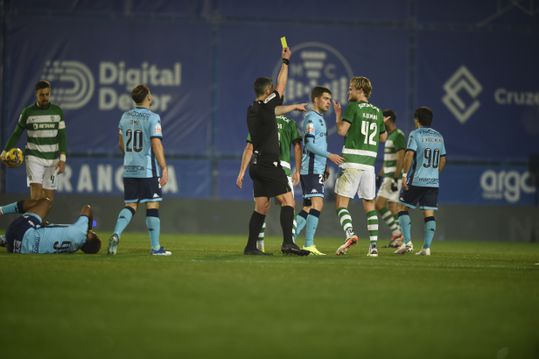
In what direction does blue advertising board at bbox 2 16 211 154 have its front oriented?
toward the camera

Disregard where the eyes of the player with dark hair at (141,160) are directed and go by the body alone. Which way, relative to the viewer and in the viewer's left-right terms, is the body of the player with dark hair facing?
facing away from the viewer and to the right of the viewer

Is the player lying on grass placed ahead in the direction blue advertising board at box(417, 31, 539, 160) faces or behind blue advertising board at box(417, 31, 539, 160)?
ahead

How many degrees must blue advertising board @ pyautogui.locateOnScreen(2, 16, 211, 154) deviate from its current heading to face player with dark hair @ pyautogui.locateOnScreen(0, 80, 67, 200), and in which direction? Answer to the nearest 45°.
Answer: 0° — it already faces them

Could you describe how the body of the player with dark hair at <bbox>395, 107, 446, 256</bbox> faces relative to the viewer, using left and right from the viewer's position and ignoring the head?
facing away from the viewer and to the left of the viewer

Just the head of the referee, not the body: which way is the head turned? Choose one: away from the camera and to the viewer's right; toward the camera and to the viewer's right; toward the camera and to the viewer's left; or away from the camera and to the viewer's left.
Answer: away from the camera and to the viewer's right

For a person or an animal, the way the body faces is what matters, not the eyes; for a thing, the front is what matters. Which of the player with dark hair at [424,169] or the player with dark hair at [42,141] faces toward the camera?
the player with dark hair at [42,141]

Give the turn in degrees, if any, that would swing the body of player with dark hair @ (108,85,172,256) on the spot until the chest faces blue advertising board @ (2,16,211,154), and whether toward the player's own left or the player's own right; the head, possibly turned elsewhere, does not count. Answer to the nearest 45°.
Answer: approximately 45° to the player's own left

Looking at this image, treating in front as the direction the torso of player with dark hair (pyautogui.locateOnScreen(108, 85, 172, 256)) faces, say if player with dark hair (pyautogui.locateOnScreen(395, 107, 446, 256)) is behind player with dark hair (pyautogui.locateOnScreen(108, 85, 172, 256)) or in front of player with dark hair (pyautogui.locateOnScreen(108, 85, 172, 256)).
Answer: in front

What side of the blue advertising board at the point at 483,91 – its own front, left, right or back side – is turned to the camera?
front

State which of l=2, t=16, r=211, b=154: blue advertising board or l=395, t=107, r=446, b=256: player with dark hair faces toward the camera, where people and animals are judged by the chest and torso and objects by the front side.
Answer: the blue advertising board

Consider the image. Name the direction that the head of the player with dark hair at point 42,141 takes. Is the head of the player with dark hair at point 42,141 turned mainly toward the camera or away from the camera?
toward the camera

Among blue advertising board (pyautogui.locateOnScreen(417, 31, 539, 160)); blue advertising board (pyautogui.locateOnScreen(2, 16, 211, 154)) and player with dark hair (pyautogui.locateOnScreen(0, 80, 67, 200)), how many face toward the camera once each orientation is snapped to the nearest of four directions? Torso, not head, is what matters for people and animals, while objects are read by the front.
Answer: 3

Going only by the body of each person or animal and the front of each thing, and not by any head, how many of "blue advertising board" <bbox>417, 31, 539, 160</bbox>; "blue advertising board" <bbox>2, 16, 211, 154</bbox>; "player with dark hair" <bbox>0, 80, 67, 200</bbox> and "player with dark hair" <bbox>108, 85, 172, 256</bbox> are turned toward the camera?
3

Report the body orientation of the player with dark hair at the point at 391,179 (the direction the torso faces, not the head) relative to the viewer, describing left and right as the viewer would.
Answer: facing the viewer and to the left of the viewer

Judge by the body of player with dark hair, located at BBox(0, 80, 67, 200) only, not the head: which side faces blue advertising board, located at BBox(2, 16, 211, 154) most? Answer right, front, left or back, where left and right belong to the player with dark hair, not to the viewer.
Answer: back
